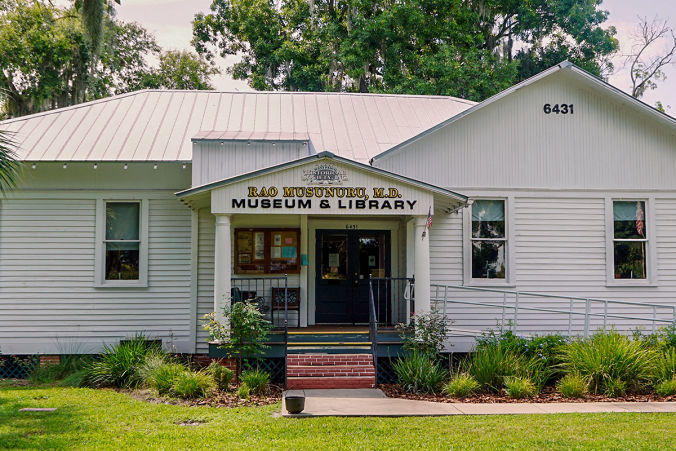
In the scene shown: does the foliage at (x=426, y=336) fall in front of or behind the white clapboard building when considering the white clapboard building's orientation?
in front

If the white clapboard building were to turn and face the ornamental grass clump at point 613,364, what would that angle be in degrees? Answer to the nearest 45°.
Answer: approximately 45° to its left

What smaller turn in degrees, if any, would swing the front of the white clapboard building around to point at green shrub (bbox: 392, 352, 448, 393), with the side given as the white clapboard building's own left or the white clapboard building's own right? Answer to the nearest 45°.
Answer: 0° — it already faces it

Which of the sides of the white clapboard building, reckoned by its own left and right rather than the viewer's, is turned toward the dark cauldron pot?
front

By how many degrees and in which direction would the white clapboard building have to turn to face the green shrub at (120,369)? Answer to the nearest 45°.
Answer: approximately 45° to its right

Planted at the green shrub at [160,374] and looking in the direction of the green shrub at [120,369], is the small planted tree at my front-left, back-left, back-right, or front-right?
back-right

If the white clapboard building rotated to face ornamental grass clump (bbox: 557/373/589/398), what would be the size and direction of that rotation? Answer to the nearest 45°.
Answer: approximately 45° to its left

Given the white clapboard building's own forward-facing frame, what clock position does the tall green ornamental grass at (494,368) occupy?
The tall green ornamental grass is roughly at 11 o'clock from the white clapboard building.

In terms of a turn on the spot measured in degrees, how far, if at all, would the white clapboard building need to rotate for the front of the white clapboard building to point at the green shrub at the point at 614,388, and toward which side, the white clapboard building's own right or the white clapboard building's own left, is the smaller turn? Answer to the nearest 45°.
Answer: approximately 45° to the white clapboard building's own left

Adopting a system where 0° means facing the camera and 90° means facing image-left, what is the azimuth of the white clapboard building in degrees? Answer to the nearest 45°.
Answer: approximately 0°
